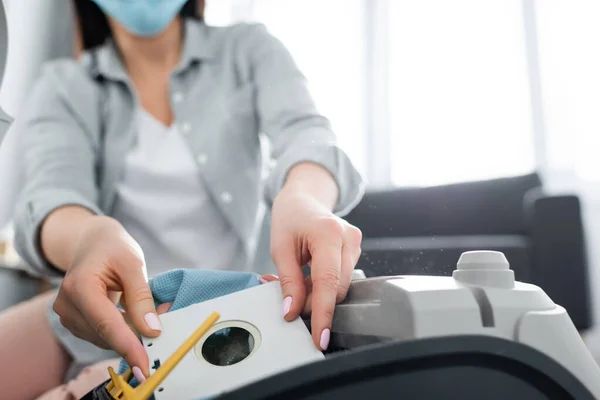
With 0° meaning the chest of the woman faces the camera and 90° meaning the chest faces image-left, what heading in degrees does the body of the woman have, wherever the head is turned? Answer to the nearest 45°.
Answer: approximately 0°

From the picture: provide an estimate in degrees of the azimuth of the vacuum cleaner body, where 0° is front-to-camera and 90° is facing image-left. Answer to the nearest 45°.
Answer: approximately 90°

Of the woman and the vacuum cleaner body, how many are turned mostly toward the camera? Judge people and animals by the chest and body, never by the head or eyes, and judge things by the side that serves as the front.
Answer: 1
